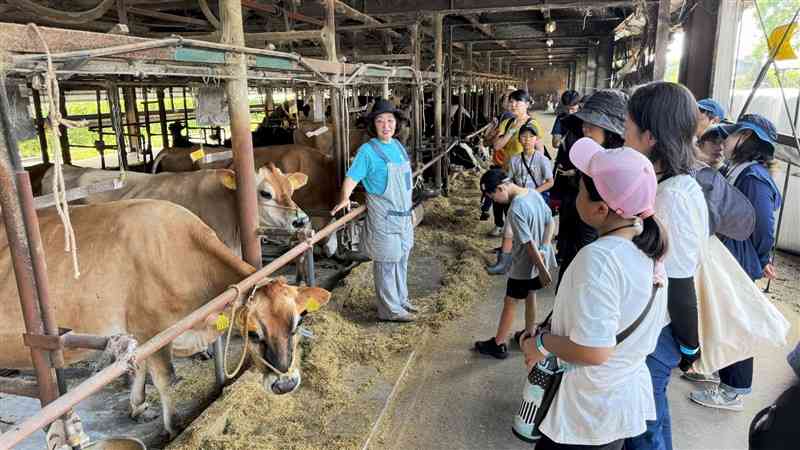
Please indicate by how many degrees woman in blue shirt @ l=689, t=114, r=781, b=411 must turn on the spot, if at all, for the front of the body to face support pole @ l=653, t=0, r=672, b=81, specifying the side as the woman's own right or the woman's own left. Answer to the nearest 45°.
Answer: approximately 90° to the woman's own right

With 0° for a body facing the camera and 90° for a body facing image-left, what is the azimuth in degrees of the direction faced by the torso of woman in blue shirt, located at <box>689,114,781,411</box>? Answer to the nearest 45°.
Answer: approximately 90°

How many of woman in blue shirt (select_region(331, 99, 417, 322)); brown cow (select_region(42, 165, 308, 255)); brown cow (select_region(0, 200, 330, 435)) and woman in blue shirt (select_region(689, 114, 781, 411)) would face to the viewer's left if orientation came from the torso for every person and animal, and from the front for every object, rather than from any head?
1

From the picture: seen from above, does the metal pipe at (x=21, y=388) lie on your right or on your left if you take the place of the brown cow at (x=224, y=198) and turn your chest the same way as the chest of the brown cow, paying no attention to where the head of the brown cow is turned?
on your right

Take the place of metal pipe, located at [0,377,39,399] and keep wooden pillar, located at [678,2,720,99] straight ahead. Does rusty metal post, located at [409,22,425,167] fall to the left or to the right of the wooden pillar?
left

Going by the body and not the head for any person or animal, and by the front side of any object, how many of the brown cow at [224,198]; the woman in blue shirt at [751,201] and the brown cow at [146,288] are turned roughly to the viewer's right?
2

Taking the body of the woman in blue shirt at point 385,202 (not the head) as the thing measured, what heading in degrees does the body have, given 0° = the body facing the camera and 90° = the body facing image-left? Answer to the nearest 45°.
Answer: approximately 315°

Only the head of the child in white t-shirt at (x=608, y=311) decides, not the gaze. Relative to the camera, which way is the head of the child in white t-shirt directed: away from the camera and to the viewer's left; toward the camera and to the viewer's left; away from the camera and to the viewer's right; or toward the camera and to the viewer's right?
away from the camera and to the viewer's left

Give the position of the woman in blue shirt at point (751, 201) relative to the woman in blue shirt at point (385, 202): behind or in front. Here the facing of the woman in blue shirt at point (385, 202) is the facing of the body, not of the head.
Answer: in front

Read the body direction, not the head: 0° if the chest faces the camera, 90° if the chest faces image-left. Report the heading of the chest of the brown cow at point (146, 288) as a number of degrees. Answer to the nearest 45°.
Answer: approximately 270°

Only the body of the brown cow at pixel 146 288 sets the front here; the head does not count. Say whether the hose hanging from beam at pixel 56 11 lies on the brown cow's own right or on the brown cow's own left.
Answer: on the brown cow's own left

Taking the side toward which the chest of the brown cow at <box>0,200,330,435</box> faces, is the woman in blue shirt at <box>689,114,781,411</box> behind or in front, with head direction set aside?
in front

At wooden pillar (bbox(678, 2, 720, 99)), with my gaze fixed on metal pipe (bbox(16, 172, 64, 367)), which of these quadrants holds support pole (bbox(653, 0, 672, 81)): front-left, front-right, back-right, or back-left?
back-right

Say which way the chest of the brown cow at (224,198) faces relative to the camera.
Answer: to the viewer's right
